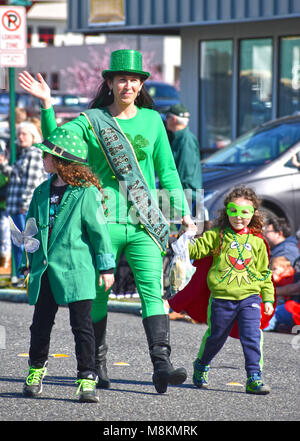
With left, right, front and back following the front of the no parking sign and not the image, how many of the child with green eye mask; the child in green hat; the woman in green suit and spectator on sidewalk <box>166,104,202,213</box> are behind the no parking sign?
0

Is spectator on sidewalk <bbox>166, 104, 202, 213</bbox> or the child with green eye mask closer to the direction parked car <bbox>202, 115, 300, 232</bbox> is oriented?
the spectator on sidewalk

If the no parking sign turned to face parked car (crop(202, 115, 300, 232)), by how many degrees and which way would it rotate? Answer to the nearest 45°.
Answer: approximately 90° to its left

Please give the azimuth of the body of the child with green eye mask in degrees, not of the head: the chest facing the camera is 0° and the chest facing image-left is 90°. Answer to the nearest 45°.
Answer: approximately 0°

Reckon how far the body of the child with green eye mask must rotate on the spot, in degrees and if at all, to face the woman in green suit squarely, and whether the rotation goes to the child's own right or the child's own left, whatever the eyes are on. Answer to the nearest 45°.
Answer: approximately 45° to the child's own right

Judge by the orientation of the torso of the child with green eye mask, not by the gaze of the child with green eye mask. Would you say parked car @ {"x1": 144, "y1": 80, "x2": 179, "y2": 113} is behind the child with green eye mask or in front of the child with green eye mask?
behind

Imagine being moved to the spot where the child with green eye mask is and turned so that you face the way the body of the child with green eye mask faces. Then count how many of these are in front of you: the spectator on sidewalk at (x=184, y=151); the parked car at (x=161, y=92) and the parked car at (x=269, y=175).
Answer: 0

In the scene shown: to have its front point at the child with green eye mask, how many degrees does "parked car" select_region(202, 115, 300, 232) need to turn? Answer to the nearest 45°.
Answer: approximately 45° to its left

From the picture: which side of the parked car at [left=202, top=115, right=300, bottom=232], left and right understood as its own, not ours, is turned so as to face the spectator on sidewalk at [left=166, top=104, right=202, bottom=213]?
front

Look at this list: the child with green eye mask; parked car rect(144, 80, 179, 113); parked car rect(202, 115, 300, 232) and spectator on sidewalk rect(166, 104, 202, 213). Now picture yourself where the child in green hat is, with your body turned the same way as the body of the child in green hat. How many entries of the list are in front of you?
0

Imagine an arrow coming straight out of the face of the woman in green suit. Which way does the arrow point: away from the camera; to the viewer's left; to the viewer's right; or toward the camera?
toward the camera

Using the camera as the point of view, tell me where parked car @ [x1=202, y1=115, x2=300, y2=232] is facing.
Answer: facing the viewer and to the left of the viewer

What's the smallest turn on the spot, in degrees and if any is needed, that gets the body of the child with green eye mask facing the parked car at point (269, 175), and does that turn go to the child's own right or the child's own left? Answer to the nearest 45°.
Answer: approximately 180°

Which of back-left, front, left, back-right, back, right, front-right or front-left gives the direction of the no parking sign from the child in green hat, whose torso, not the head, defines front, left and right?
back-right

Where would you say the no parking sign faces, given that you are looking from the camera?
facing the viewer

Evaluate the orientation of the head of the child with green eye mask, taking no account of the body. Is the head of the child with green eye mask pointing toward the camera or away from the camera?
toward the camera

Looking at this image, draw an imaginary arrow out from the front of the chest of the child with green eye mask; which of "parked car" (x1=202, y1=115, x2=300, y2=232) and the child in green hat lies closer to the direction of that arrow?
the child in green hat
